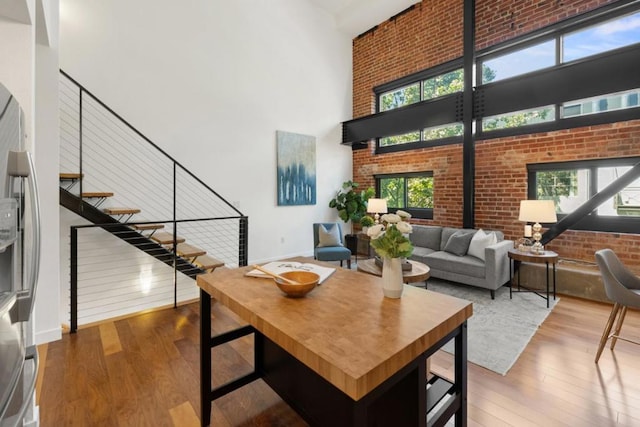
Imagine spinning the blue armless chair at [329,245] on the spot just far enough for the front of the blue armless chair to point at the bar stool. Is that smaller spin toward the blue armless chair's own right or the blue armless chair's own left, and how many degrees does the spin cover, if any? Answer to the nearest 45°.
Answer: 0° — it already faces it

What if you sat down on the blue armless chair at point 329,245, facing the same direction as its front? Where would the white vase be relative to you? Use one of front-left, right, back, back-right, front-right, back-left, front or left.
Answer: front-right

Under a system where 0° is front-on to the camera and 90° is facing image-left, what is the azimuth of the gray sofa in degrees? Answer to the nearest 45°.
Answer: approximately 45°

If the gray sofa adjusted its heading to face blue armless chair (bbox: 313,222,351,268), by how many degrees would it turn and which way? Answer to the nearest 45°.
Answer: approximately 45° to its right

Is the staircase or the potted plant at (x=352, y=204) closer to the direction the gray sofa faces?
the staircase

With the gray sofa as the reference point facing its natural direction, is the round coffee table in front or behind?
in front

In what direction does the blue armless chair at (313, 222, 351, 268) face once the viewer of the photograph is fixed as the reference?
facing the viewer and to the right of the viewer

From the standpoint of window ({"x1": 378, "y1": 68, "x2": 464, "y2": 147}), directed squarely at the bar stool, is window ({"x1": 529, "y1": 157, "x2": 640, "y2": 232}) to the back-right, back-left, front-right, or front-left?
front-left

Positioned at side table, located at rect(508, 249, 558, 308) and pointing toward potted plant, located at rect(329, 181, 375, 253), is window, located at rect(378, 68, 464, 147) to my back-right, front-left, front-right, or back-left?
front-right

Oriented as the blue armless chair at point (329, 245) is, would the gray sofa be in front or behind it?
in front

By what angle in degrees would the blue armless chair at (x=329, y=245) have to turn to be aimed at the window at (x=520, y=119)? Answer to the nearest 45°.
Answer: approximately 45° to its left

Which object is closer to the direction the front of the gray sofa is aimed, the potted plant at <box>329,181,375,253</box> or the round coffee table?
the round coffee table

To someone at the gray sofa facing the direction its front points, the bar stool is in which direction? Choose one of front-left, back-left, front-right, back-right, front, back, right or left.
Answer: left

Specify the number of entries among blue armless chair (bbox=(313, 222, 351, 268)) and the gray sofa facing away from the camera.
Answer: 0
